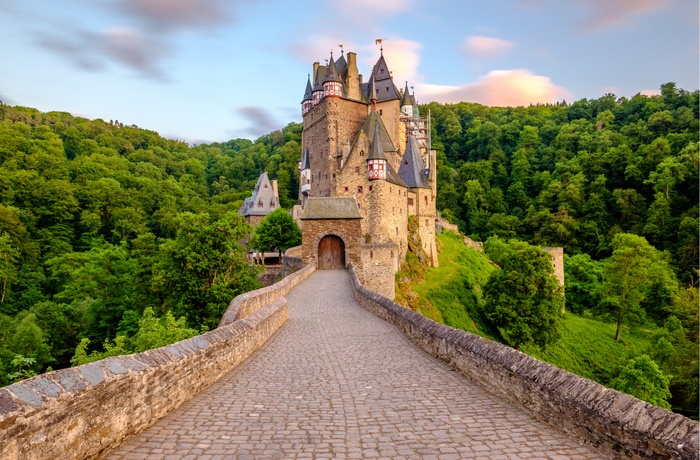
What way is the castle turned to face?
toward the camera

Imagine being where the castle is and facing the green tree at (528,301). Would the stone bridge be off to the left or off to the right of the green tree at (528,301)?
right

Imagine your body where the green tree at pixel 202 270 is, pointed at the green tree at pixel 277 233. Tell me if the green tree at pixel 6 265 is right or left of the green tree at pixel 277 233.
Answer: left

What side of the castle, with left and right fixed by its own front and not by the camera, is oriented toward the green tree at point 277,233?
right

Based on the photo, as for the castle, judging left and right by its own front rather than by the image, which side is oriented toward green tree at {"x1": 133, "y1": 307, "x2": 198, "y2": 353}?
front

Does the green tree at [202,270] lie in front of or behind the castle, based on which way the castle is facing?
in front

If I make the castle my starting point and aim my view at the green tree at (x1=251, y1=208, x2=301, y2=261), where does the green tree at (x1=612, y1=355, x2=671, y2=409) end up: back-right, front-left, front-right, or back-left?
back-left

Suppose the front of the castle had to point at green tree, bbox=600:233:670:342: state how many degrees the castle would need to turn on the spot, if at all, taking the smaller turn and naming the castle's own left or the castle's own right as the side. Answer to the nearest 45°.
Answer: approximately 90° to the castle's own left

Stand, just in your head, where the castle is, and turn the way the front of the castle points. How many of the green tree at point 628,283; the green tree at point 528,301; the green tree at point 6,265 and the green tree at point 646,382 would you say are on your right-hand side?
1

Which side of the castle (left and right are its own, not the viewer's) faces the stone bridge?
front

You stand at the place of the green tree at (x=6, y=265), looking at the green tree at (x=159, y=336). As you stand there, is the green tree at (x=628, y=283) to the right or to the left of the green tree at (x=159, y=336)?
left

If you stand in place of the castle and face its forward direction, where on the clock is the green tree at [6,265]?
The green tree is roughly at 3 o'clock from the castle.
